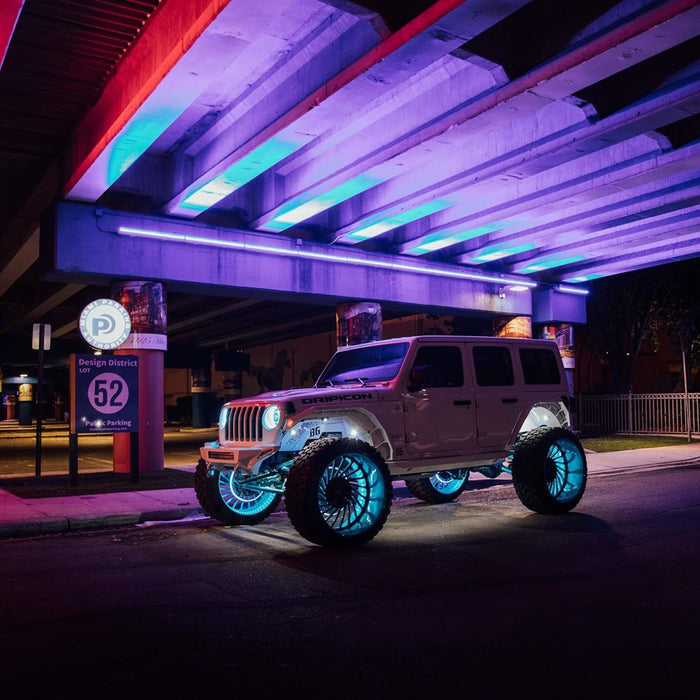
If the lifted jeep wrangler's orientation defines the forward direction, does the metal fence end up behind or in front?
behind

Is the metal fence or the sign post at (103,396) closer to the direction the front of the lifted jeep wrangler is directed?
the sign post

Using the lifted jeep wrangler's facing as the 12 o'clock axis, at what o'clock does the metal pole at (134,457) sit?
The metal pole is roughly at 3 o'clock from the lifted jeep wrangler.

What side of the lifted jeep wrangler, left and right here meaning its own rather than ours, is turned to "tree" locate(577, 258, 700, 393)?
back

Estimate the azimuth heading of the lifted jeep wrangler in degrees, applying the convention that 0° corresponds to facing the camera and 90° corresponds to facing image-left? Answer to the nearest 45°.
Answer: approximately 45°

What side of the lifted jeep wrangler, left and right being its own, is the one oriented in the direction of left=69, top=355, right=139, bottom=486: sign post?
right
